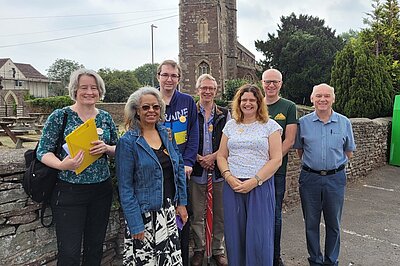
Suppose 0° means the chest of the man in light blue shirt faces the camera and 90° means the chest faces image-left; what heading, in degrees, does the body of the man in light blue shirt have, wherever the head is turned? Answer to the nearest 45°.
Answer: approximately 0°

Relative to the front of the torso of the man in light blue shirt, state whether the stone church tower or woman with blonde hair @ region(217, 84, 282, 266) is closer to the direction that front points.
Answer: the woman with blonde hair

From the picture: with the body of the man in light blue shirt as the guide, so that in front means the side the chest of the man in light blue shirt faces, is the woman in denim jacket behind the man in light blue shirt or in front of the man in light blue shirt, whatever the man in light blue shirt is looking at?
in front

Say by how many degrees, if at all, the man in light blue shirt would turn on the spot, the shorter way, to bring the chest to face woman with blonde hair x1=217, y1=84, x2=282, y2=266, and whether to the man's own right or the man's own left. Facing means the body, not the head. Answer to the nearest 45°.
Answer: approximately 45° to the man's own right

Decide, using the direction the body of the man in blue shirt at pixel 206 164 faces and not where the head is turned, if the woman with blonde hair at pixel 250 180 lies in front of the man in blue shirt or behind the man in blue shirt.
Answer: in front

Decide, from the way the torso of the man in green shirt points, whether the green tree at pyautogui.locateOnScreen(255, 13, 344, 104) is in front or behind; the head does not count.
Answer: behind

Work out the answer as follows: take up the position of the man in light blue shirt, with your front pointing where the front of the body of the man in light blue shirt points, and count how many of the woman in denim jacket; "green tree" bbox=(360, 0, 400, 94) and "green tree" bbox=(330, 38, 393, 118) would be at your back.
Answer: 2

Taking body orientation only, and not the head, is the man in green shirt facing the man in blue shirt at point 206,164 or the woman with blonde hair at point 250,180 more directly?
the woman with blonde hair
